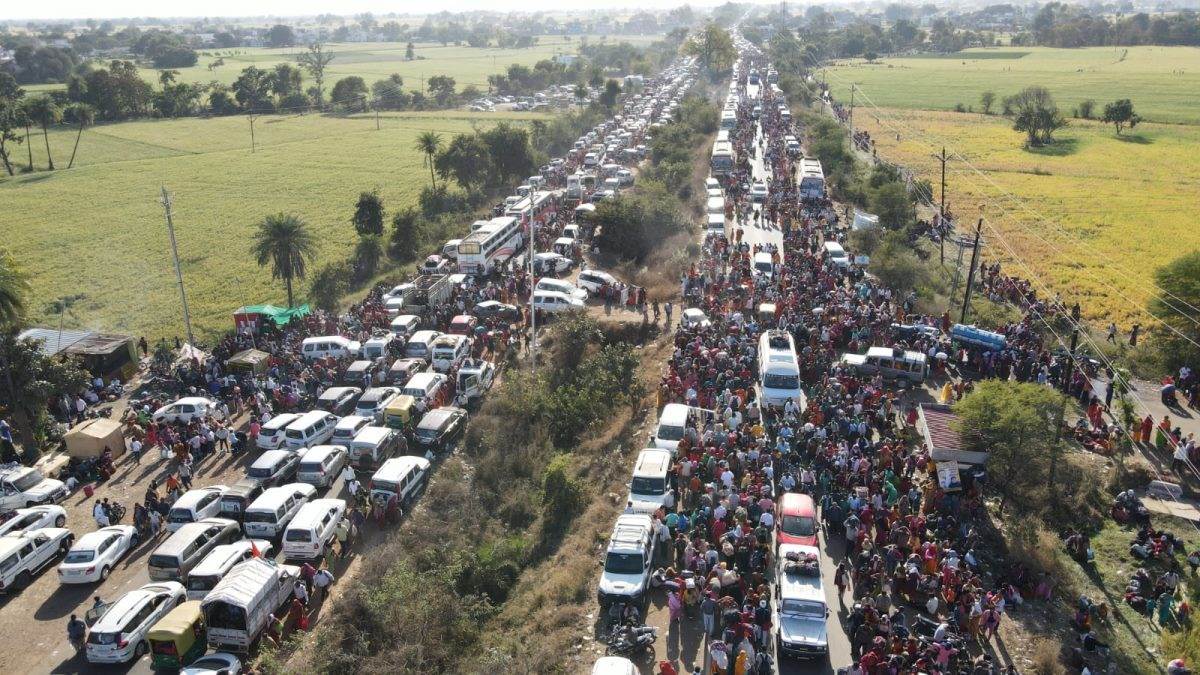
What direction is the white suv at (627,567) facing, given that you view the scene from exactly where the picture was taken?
facing the viewer

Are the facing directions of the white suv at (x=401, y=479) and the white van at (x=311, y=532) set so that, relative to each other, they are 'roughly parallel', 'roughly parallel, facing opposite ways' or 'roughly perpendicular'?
roughly parallel

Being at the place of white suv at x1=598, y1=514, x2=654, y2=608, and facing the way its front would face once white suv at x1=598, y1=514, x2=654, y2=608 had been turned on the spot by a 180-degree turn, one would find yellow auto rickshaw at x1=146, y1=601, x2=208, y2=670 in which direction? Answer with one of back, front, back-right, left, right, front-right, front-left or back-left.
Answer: left

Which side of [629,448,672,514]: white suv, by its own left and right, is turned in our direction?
front

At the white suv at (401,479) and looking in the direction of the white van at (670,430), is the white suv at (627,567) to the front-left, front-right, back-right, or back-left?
front-right
